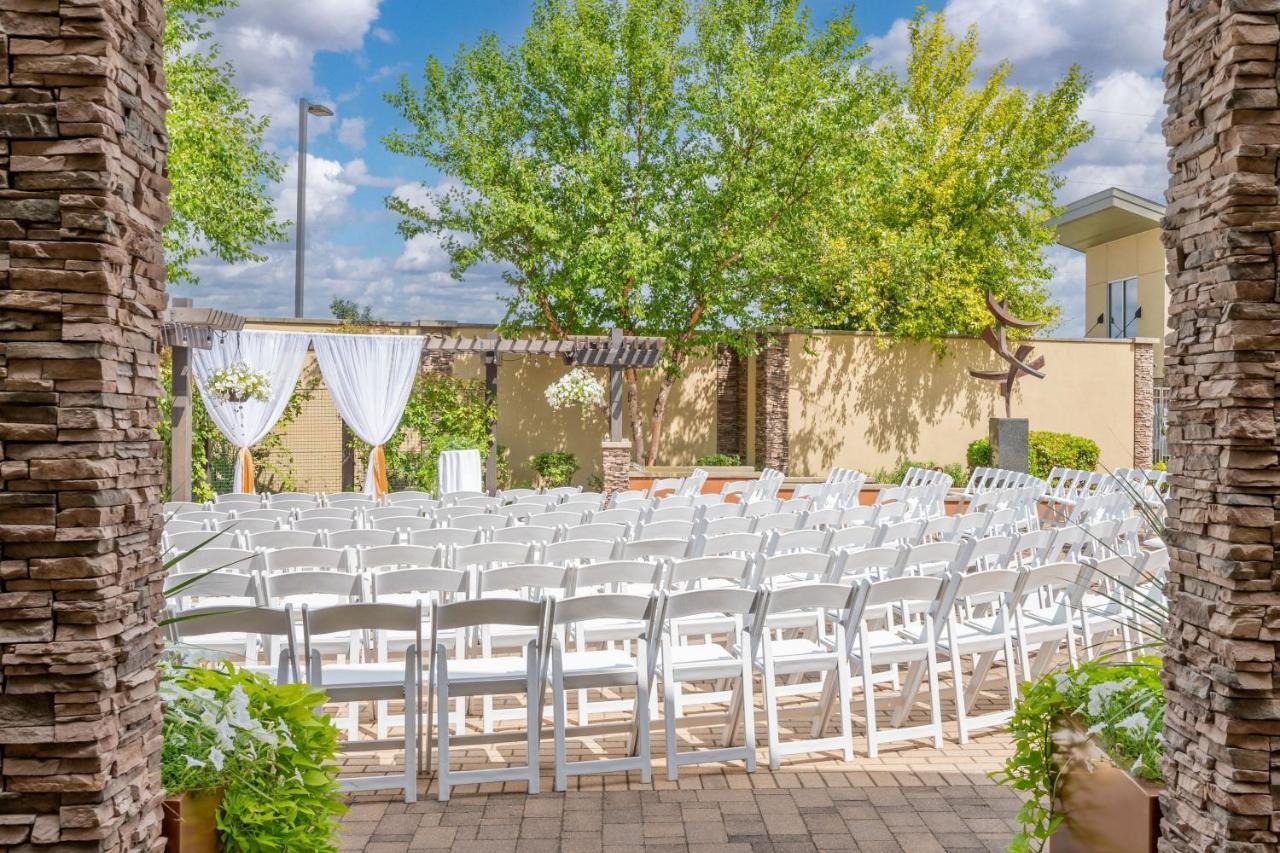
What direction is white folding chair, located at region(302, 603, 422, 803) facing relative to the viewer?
away from the camera

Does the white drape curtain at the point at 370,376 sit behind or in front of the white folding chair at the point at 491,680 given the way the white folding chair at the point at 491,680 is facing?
in front

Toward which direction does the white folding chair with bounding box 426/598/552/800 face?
away from the camera

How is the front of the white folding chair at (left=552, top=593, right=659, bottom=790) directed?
away from the camera

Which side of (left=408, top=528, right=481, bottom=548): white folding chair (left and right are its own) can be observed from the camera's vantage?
back

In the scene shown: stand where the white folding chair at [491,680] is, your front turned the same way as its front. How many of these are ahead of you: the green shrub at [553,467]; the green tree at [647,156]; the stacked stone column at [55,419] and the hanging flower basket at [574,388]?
3

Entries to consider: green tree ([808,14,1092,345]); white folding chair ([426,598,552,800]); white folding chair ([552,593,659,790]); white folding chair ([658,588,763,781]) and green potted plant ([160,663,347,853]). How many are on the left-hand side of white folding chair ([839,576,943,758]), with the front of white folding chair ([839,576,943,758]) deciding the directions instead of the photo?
4

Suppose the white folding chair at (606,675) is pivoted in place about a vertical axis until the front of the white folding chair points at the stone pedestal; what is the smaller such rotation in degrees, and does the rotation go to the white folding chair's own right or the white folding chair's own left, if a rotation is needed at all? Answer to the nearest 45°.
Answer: approximately 45° to the white folding chair's own right

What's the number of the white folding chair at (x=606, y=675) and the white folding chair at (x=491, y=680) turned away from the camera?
2
